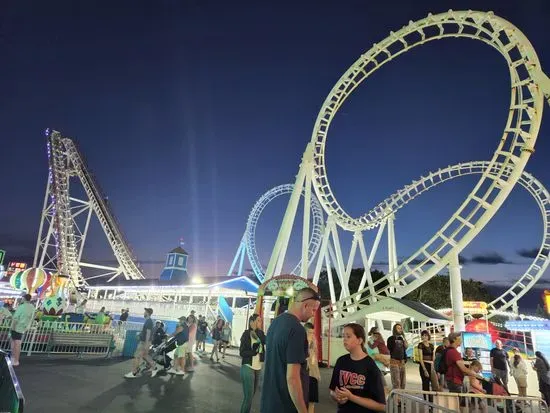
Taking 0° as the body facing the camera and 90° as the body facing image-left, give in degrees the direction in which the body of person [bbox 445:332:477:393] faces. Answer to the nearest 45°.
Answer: approximately 270°

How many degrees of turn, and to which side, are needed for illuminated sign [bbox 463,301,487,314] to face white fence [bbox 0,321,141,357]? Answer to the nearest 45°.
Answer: approximately 45° to its right

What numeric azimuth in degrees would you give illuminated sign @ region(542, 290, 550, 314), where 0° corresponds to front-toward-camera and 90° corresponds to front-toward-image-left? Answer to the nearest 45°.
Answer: approximately 0°

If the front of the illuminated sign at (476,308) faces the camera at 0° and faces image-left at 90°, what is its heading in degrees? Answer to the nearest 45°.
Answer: approximately 0°

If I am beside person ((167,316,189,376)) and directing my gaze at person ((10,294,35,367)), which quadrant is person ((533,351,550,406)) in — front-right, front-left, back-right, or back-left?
back-left

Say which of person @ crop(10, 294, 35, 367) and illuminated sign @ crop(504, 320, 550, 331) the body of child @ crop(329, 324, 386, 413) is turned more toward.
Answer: the person

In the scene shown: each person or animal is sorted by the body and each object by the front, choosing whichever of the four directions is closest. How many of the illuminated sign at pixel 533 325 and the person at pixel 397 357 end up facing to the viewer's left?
0
